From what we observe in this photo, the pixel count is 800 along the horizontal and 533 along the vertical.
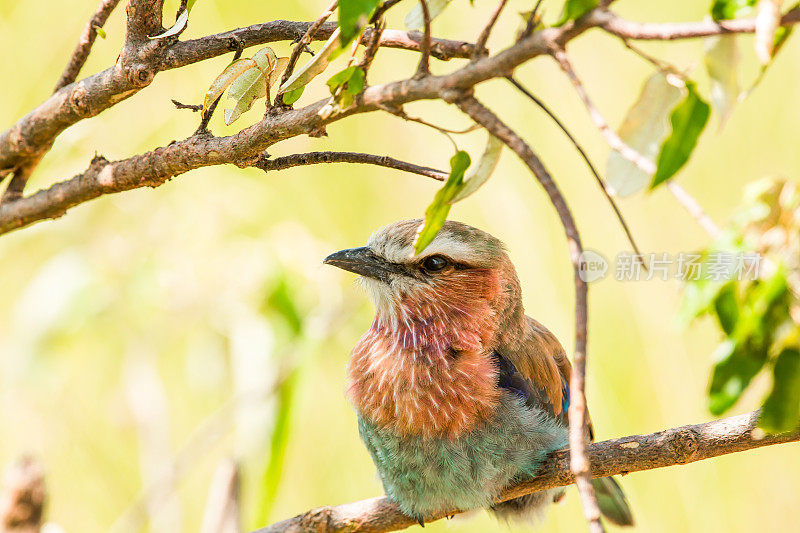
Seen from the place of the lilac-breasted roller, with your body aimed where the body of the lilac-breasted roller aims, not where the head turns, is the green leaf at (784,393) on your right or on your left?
on your left

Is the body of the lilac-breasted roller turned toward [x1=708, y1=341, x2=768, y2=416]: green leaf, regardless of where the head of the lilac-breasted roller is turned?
no

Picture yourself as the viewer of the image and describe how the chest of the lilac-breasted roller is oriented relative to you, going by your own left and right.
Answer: facing the viewer and to the left of the viewer

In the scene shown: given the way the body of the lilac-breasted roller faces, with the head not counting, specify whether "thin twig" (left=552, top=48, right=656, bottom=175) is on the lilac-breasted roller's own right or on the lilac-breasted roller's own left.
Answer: on the lilac-breasted roller's own left

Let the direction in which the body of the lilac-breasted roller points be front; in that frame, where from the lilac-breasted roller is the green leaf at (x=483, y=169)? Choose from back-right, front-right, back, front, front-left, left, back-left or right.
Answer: front-left

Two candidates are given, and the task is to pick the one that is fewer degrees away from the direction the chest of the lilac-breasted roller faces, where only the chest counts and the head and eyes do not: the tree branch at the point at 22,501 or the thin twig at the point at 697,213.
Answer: the tree branch

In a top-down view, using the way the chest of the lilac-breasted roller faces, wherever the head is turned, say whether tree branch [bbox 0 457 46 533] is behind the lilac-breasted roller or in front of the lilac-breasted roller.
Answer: in front
